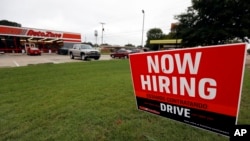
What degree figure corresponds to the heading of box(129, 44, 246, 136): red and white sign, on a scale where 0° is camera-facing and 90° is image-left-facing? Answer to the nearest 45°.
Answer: approximately 45°

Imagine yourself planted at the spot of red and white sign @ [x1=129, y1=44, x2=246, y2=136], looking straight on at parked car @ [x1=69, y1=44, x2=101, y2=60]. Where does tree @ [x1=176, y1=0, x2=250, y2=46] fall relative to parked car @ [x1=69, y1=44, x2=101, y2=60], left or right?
right

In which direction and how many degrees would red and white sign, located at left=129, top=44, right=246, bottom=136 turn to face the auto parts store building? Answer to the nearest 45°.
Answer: approximately 90° to its right

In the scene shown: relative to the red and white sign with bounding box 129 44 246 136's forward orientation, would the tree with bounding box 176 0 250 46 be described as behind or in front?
behind

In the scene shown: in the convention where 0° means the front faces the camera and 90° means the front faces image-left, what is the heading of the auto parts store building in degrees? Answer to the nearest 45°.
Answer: approximately 315°
